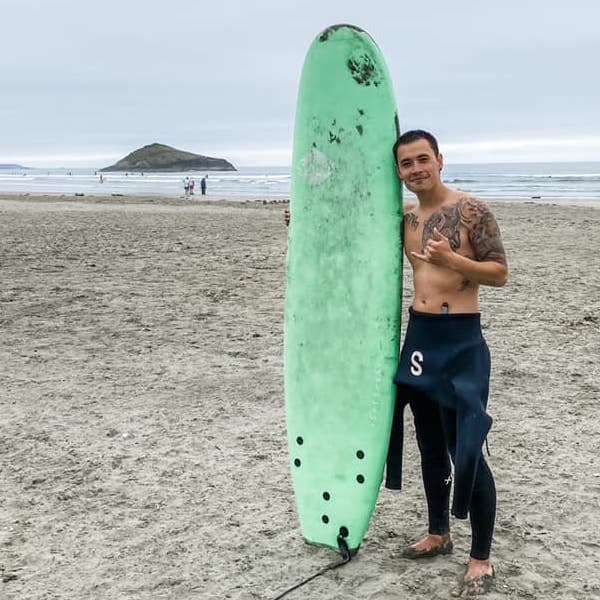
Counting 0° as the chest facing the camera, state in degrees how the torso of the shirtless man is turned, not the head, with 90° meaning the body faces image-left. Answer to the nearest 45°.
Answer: approximately 45°
